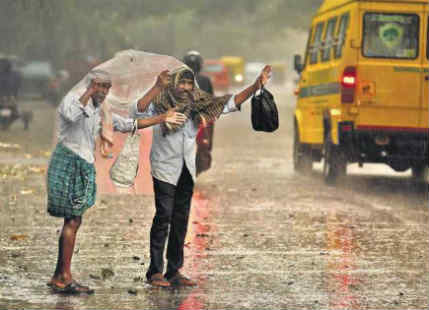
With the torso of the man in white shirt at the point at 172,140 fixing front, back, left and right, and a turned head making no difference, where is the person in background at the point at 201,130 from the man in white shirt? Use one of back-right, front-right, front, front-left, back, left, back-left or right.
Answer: back-left

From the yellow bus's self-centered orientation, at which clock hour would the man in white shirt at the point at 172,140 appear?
The man in white shirt is roughly at 8 o'clock from the yellow bus.

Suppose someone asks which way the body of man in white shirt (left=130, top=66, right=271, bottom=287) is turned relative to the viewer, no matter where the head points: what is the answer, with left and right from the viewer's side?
facing the viewer and to the right of the viewer

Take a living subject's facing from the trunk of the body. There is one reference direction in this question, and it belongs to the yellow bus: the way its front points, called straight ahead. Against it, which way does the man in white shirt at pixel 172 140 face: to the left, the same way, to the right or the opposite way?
the opposite way

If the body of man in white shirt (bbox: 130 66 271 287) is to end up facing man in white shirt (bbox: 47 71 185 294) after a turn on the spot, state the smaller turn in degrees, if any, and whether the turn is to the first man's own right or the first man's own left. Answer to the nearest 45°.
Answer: approximately 135° to the first man's own right

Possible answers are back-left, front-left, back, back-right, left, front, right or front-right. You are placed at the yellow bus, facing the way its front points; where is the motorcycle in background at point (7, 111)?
front

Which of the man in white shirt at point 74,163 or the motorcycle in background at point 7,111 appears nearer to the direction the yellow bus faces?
the motorcycle in background

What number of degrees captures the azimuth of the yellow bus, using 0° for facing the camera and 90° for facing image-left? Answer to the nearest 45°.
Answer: approximately 135°

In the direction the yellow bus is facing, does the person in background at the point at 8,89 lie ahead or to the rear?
ahead

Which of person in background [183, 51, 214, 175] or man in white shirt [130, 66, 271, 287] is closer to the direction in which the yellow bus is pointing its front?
the person in background
